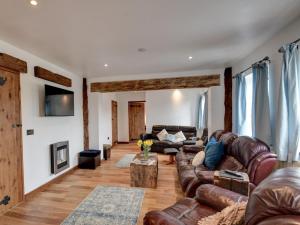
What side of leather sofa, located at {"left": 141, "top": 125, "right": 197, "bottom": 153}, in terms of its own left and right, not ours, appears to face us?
front

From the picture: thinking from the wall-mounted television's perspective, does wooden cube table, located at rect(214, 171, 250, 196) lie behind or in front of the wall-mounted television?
in front

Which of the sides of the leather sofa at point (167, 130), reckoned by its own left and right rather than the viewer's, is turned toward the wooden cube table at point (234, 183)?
front

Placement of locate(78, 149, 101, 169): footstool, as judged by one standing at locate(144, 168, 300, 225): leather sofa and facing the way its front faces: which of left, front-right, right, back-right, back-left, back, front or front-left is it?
front

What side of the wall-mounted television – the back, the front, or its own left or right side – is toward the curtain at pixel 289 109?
front

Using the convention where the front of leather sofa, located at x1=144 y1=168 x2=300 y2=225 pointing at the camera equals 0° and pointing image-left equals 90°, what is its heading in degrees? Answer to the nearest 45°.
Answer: approximately 135°

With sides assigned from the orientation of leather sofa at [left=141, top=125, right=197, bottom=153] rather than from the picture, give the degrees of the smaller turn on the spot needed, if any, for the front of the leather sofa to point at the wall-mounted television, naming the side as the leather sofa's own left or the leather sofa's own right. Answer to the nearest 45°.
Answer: approximately 45° to the leather sofa's own right

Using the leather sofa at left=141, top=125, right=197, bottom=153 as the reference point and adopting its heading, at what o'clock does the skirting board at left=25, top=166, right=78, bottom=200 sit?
The skirting board is roughly at 1 o'clock from the leather sofa.

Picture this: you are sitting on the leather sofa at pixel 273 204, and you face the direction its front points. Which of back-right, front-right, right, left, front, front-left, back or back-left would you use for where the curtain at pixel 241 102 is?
front-right

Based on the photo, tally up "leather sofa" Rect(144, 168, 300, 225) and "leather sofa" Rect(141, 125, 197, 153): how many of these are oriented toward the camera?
1

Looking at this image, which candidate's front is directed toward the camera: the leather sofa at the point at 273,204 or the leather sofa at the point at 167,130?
the leather sofa at the point at 167,130

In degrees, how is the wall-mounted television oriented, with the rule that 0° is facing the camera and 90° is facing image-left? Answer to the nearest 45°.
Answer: approximately 315°

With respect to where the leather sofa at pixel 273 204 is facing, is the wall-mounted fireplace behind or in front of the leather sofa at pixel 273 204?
in front

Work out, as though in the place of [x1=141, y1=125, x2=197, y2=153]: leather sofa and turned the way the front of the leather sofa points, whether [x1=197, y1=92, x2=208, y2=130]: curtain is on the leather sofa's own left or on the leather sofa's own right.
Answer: on the leather sofa's own left
